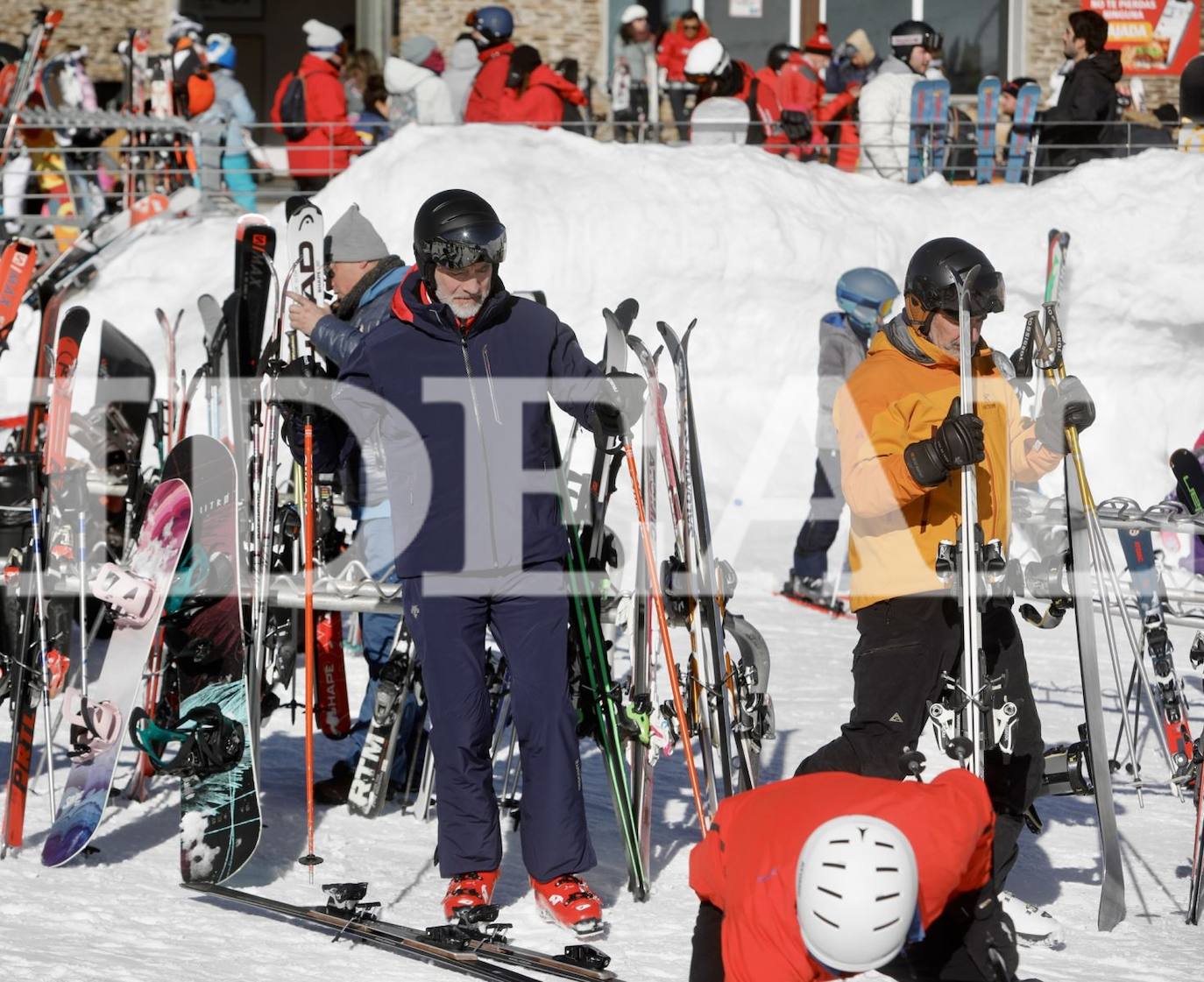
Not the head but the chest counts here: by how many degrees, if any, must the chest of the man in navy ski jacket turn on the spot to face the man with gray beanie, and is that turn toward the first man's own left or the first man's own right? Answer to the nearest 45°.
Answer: approximately 180°

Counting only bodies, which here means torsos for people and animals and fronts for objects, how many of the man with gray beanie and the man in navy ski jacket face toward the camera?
1

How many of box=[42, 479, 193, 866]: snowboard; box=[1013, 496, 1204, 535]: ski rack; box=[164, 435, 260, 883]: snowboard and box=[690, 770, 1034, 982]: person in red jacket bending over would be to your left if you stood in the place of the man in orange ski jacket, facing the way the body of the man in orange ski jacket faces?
1

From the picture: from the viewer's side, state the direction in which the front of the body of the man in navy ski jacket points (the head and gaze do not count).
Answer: toward the camera

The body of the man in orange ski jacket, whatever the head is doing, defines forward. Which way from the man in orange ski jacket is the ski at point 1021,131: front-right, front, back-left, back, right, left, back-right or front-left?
back-left

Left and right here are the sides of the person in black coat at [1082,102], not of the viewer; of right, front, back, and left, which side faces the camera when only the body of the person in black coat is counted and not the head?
left

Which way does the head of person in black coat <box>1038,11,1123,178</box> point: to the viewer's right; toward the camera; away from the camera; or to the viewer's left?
to the viewer's left

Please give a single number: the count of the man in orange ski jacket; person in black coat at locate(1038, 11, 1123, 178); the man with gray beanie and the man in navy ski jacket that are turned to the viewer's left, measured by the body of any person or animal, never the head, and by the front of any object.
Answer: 2

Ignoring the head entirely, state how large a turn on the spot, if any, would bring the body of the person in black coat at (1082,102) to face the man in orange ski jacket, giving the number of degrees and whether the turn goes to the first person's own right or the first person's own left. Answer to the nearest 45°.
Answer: approximately 90° to the first person's own left

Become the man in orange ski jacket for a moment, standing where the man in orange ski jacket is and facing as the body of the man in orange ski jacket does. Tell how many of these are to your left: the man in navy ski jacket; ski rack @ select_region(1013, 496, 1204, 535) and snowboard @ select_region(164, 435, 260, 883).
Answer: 1

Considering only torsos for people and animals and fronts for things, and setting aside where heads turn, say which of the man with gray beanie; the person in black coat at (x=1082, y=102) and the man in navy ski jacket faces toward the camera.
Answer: the man in navy ski jacket

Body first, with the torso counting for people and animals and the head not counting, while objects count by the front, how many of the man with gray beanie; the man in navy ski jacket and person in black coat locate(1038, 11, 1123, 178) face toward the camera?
1

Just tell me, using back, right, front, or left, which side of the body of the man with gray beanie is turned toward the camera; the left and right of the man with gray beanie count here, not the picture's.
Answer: left

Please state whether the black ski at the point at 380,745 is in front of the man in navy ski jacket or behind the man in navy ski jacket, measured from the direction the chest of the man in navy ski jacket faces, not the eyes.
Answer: behind
